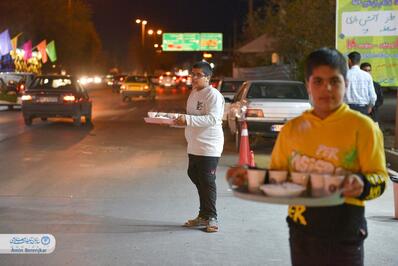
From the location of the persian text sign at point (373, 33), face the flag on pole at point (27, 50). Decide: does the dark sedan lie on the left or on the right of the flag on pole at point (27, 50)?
left

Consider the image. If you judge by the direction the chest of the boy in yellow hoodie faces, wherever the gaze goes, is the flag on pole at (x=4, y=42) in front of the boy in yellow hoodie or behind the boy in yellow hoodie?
behind

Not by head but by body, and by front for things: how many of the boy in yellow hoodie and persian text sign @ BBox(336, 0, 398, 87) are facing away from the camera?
0

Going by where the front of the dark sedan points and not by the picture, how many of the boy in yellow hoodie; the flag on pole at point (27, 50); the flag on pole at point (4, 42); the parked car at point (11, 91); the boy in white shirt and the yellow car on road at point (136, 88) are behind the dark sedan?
2

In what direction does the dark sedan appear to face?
away from the camera

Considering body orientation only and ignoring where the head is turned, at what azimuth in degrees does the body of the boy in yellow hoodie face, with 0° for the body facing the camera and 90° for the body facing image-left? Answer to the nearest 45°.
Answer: approximately 0°

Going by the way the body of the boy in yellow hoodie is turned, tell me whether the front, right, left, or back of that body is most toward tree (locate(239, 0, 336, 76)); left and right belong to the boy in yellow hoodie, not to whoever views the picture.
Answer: back

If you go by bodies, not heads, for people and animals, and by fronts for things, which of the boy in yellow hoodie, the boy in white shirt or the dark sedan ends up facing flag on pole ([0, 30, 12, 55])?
the dark sedan
